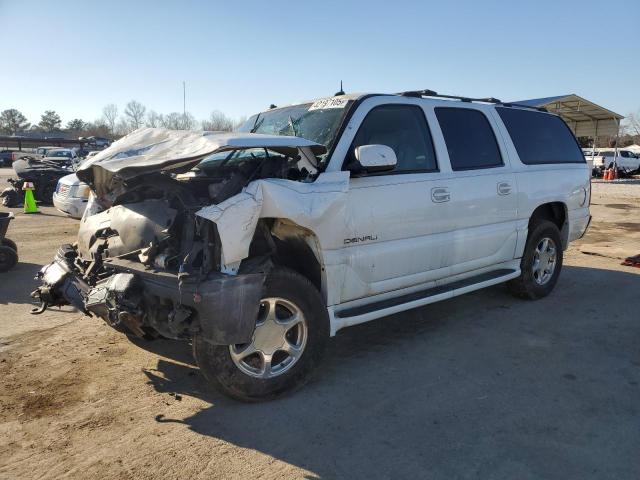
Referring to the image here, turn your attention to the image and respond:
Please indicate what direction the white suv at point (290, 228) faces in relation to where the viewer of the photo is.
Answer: facing the viewer and to the left of the viewer

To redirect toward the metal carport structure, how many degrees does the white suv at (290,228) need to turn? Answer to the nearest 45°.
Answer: approximately 180°

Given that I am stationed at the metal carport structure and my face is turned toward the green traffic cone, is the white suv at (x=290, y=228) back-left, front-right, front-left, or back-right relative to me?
front-left

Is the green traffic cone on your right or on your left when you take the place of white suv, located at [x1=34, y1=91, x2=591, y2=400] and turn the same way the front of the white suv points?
on your right

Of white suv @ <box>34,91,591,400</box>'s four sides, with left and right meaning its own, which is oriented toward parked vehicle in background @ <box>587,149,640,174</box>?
back

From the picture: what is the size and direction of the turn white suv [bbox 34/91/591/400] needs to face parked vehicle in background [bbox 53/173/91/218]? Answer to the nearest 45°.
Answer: approximately 90° to its right

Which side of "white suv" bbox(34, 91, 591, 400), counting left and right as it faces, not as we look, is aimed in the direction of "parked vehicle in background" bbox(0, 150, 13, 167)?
right

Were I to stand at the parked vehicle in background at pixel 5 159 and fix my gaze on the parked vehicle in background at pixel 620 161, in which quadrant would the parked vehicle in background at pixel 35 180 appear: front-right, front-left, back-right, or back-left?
front-right
